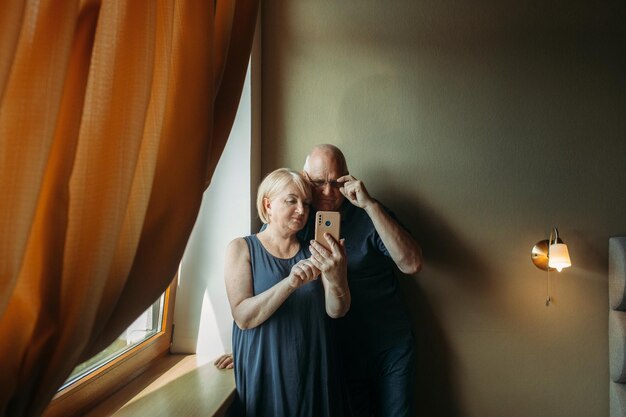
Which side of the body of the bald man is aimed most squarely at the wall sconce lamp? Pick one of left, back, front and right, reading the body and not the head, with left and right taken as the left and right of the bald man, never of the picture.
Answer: left

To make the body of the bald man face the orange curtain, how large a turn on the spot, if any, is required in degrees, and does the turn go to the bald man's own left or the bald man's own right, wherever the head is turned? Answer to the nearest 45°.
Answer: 0° — they already face it

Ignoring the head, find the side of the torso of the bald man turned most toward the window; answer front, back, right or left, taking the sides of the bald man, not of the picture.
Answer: right

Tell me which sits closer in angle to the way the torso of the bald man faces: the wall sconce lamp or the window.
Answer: the window

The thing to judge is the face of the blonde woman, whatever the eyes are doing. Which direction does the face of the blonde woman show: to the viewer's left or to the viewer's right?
to the viewer's right

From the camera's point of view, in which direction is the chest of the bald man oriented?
toward the camera

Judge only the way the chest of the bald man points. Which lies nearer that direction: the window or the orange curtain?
the orange curtain

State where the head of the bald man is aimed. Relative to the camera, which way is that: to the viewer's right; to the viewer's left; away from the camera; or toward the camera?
toward the camera
